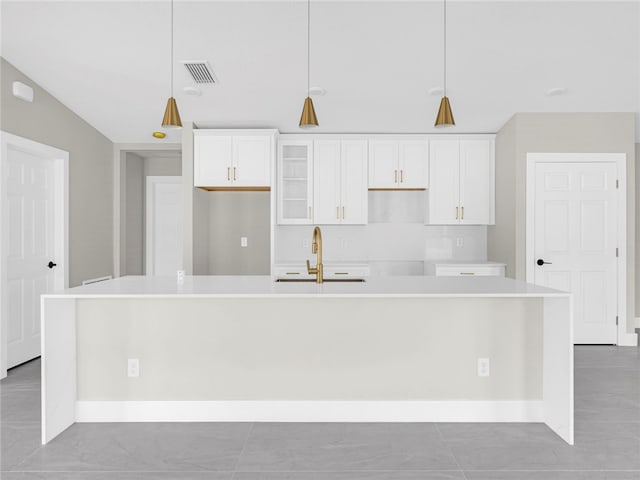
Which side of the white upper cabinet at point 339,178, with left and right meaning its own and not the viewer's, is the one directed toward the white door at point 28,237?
right

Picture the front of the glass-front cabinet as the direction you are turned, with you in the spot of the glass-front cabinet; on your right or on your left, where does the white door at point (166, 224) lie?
on your right

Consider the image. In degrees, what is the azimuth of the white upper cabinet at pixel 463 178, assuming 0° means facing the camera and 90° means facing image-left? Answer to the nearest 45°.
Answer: approximately 0°

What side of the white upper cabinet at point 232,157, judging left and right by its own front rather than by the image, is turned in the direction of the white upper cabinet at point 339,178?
left

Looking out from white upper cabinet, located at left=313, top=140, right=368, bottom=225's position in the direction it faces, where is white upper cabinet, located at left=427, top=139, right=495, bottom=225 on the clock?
white upper cabinet, located at left=427, top=139, right=495, bottom=225 is roughly at 9 o'clock from white upper cabinet, located at left=313, top=140, right=368, bottom=225.

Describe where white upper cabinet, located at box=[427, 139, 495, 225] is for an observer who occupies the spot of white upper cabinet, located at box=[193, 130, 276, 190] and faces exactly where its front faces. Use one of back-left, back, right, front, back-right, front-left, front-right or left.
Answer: left

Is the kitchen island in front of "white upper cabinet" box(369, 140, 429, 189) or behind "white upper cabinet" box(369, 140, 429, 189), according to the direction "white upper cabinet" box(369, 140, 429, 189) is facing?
in front
